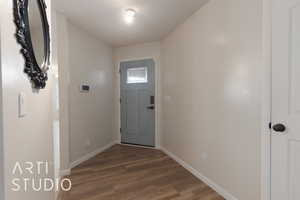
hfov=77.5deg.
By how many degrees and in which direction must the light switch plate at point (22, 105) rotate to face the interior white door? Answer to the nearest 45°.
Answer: approximately 45° to its left

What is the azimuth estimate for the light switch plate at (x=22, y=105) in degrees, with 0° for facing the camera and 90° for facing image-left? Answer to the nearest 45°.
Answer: approximately 315°

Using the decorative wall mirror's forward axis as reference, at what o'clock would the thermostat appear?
The thermostat is roughly at 8 o'clock from the decorative wall mirror.

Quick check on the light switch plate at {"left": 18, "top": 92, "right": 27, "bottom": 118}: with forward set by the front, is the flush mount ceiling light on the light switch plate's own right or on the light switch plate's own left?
on the light switch plate's own left

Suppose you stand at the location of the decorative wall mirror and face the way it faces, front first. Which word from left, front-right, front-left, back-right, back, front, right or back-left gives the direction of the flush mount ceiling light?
left

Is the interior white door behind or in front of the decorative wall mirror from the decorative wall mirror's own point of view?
in front

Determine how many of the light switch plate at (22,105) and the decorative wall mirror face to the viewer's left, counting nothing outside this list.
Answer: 0

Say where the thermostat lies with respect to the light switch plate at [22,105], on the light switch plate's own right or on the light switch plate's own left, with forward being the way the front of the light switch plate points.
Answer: on the light switch plate's own left

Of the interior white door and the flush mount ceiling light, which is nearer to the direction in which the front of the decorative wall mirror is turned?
the interior white door

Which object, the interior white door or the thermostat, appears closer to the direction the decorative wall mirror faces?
the interior white door

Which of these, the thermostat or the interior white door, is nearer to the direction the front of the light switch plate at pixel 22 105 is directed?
the interior white door

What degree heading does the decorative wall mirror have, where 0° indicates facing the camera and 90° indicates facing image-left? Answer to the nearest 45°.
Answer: approximately 315°
